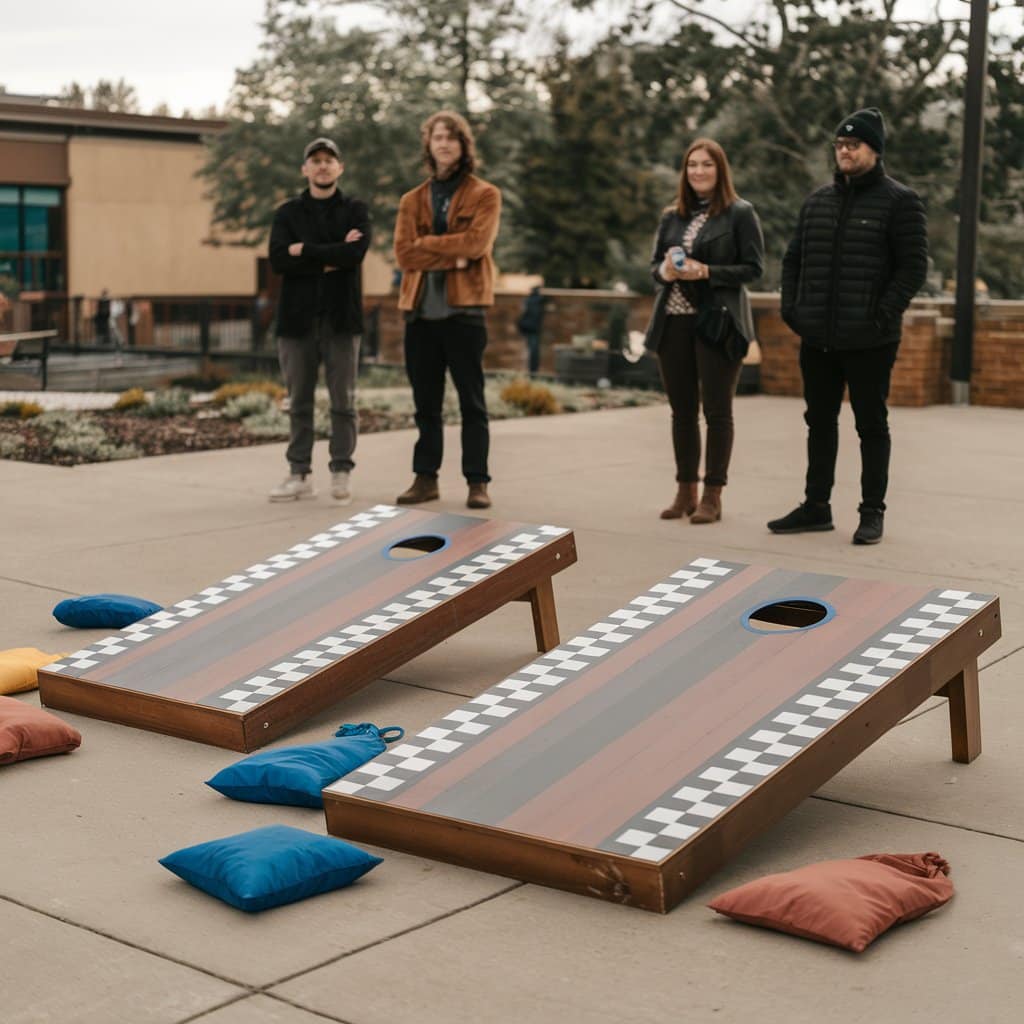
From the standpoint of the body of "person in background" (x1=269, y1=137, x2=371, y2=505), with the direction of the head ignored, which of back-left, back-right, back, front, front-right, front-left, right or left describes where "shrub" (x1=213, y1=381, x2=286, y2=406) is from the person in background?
back

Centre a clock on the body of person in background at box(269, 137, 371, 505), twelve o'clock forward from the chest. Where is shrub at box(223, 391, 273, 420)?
The shrub is roughly at 6 o'clock from the person in background.

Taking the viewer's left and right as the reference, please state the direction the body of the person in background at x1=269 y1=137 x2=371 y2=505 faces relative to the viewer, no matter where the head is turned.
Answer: facing the viewer

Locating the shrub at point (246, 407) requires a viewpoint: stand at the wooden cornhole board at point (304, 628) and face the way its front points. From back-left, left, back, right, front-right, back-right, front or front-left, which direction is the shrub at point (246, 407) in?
back-right

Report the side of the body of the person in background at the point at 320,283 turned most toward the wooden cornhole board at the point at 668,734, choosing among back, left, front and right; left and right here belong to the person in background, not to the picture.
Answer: front

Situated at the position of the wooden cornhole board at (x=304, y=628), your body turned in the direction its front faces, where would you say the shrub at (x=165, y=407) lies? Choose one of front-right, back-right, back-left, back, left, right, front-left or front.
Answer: back-right

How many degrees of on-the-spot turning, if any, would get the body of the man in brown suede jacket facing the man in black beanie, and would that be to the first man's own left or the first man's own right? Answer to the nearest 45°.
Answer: approximately 45° to the first man's own left

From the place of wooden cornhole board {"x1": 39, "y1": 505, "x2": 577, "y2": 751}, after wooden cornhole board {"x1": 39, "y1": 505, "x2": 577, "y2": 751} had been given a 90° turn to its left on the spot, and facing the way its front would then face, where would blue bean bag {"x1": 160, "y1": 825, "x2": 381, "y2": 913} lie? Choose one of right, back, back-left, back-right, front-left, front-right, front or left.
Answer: front-right

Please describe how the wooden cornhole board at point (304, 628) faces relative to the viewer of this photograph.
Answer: facing the viewer and to the left of the viewer

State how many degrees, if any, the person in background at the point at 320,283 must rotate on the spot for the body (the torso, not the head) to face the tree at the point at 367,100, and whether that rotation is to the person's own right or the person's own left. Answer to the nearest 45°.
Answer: approximately 180°

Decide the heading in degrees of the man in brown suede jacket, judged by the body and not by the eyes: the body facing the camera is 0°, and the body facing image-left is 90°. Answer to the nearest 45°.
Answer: approximately 0°

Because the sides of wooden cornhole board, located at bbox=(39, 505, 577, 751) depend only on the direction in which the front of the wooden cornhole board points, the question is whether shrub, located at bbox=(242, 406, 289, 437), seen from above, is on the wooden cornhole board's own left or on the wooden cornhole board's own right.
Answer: on the wooden cornhole board's own right

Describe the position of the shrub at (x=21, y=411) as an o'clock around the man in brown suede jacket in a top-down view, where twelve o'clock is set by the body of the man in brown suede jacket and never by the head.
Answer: The shrub is roughly at 5 o'clock from the man in brown suede jacket.

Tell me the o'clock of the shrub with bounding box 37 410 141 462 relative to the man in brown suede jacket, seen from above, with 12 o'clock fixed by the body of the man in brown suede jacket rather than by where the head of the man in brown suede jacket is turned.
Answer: The shrub is roughly at 5 o'clock from the man in brown suede jacket.
